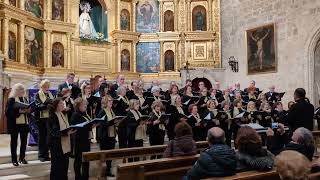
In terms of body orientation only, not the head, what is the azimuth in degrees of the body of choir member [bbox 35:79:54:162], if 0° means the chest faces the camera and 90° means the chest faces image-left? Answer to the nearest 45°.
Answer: approximately 315°

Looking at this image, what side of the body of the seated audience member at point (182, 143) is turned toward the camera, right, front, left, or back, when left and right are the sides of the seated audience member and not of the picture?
back

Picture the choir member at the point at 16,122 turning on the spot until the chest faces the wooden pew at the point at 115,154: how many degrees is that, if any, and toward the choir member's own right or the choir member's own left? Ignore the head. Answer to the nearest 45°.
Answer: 0° — they already face it

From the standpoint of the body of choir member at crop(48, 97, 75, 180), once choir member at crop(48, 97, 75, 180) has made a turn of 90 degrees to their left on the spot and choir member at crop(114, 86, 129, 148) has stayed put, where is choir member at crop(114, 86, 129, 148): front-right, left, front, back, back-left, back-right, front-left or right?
front

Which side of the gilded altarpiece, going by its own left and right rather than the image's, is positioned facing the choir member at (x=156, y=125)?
front

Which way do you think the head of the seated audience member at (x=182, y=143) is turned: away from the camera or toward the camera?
away from the camera

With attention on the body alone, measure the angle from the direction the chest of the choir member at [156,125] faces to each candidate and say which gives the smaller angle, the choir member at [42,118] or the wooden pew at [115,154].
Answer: the wooden pew

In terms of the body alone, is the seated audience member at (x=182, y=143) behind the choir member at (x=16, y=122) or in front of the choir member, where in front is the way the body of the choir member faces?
in front

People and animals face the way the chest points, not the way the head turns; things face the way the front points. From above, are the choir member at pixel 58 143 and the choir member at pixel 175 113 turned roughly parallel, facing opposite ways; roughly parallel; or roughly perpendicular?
roughly parallel

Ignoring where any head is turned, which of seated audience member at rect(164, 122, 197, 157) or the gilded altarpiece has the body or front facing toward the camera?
the gilded altarpiece

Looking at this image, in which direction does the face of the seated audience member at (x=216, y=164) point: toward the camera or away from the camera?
away from the camera

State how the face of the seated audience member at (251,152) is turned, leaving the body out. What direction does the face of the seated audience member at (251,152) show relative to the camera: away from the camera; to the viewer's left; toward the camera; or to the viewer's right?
away from the camera

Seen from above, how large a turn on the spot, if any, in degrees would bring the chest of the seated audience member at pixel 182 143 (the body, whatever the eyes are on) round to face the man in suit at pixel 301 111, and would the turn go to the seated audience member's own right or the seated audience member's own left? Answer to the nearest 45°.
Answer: approximately 45° to the seated audience member's own right

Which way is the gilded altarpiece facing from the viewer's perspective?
toward the camera

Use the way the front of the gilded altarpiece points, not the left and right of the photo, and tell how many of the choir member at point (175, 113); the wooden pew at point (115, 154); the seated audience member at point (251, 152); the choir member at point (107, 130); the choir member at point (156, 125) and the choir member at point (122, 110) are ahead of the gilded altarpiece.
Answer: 6

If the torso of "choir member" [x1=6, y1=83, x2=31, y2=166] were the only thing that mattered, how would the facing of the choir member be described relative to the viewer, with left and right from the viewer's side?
facing the viewer and to the right of the viewer

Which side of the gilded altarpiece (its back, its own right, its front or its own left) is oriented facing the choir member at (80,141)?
front
